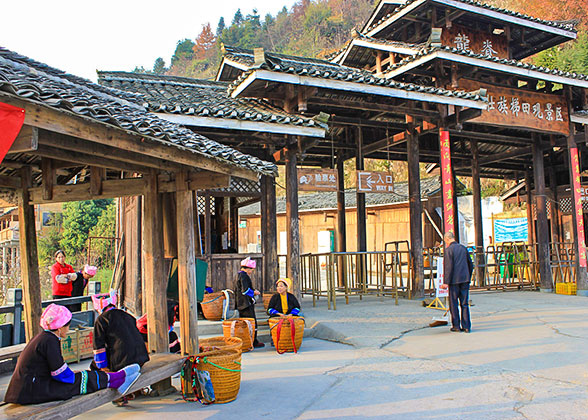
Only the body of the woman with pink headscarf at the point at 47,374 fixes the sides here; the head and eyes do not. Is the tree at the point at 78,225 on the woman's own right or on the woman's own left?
on the woman's own left

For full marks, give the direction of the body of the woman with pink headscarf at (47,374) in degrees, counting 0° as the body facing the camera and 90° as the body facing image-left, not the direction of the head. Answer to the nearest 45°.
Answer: approximately 270°

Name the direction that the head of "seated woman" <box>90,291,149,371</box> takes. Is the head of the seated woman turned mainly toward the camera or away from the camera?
away from the camera

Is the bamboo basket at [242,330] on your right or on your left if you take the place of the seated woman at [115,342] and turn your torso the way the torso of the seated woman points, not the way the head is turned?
on your right

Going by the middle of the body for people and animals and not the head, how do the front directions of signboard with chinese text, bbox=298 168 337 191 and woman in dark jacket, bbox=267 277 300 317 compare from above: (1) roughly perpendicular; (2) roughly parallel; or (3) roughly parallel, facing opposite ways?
roughly parallel

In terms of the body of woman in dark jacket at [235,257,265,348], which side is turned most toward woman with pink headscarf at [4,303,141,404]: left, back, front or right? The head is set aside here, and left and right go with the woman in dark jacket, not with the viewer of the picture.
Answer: right

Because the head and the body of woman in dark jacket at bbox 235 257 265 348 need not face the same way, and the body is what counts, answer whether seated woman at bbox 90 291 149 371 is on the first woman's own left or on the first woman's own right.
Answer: on the first woman's own right

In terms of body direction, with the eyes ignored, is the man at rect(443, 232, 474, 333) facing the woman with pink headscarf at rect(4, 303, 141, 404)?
no

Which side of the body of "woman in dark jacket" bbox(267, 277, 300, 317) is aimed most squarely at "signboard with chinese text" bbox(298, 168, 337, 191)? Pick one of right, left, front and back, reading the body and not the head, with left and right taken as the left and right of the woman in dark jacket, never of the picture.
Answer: back

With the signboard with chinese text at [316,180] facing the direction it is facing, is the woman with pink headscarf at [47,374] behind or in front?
in front

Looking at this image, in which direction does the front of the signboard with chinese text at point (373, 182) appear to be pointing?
toward the camera

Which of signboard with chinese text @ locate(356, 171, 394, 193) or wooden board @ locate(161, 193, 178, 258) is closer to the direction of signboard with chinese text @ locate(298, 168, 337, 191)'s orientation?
the wooden board
